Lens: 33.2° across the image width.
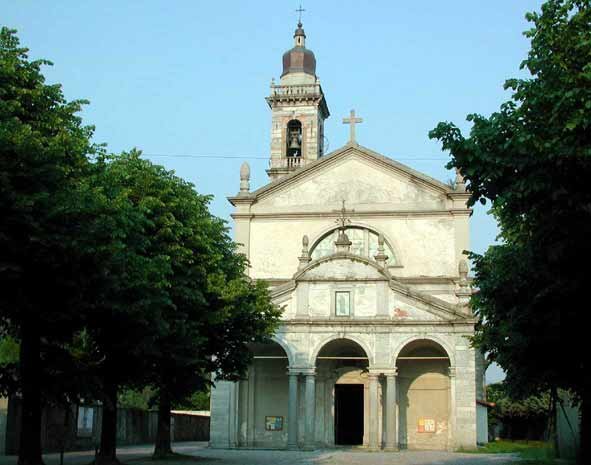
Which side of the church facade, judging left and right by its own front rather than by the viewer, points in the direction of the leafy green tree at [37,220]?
front

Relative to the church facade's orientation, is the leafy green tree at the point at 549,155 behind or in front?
in front

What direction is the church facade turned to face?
toward the camera

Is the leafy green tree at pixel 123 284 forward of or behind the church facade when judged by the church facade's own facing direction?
forward
